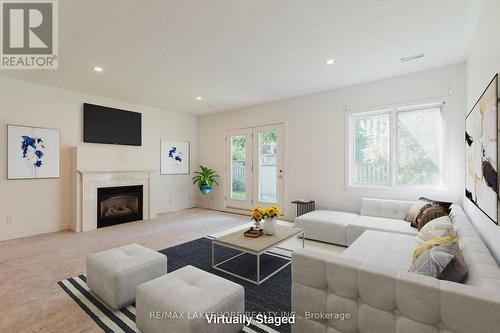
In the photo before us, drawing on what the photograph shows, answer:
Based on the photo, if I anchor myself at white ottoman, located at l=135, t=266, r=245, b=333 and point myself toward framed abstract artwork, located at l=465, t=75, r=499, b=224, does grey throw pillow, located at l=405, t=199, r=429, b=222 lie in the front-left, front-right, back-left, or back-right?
front-left

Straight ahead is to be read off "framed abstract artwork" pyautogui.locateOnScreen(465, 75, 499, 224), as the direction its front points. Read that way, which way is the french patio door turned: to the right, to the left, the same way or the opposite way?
to the left

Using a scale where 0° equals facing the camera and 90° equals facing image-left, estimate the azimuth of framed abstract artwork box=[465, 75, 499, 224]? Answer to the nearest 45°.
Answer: approximately 90°

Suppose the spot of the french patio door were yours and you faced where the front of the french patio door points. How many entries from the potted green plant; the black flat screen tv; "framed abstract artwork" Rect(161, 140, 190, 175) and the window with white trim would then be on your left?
1

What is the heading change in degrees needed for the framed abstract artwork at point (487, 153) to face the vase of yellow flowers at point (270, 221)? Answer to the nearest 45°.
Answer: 0° — it already faces it

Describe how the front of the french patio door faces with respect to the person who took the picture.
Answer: facing the viewer and to the left of the viewer

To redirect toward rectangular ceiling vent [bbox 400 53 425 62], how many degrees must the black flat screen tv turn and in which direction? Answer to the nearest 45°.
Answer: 0° — it already faces it

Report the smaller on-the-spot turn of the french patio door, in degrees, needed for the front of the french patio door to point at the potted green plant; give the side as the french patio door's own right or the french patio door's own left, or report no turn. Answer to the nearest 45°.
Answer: approximately 90° to the french patio door's own right

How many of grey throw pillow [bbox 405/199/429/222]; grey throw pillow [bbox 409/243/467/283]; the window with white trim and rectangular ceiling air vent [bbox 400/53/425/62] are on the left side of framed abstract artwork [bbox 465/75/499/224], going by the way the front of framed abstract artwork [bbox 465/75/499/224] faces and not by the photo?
1

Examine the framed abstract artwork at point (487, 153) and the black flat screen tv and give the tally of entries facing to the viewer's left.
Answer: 1

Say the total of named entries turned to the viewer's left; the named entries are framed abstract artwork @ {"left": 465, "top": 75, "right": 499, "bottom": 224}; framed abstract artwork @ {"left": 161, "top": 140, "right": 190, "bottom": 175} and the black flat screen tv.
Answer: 1

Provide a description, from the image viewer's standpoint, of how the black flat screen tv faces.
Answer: facing the viewer and to the right of the viewer

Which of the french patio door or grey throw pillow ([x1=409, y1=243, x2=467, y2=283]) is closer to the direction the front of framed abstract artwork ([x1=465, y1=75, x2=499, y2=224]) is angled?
the french patio door

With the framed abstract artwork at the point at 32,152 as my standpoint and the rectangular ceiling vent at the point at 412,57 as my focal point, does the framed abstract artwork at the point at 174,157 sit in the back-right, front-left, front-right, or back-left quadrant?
front-left

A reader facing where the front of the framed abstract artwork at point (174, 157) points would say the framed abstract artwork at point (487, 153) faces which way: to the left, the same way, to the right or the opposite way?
the opposite way

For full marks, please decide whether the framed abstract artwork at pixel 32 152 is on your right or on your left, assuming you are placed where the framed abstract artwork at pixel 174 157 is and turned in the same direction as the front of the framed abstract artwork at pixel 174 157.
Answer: on your right

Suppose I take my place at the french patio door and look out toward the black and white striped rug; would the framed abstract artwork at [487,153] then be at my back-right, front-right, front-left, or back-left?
front-left

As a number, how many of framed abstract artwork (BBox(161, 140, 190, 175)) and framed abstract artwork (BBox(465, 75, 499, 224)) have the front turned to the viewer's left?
1

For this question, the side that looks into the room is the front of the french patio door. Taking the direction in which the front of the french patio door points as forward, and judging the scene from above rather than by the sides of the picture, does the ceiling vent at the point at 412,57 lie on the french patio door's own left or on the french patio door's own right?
on the french patio door's own left

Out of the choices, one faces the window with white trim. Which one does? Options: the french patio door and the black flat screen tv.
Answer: the black flat screen tv

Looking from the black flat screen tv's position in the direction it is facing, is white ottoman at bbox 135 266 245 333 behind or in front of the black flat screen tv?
in front
